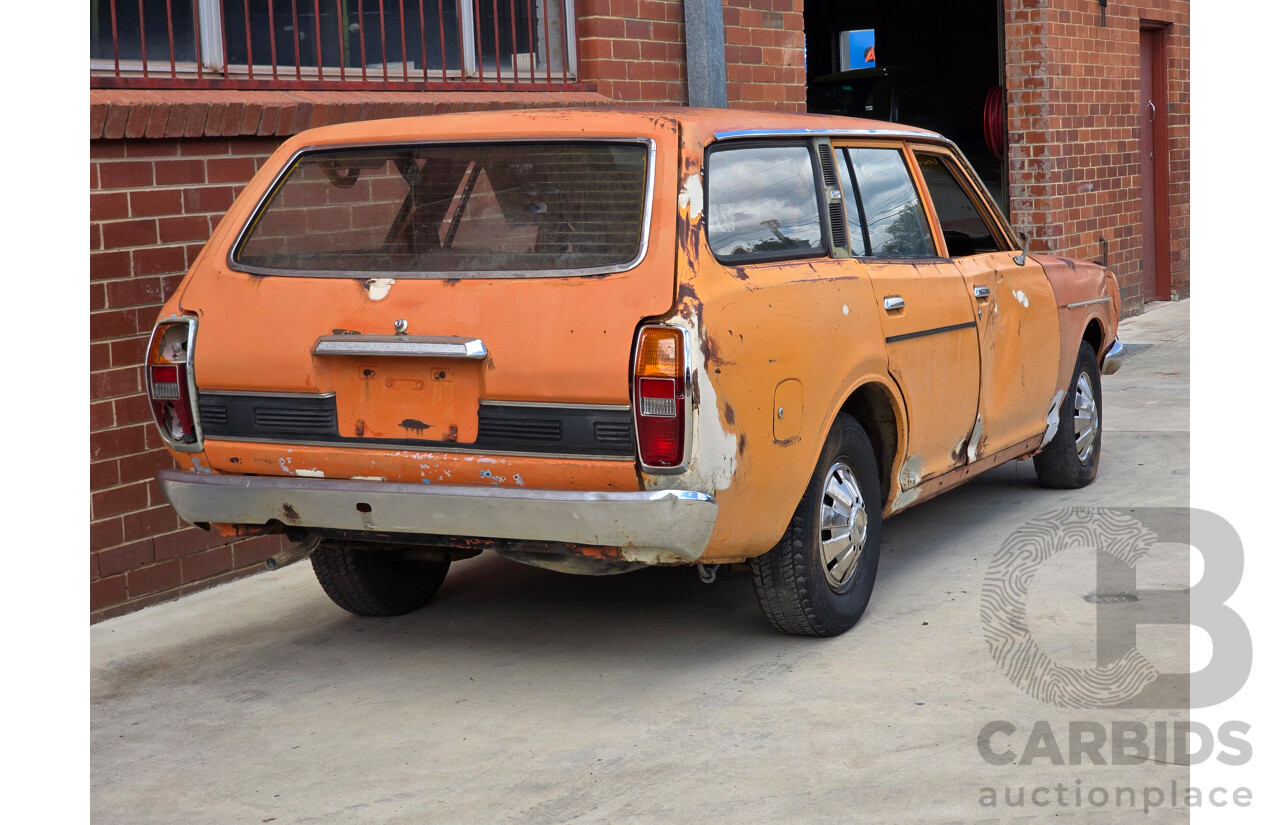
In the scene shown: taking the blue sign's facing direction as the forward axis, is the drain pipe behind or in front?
in front

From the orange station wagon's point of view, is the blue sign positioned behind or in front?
in front

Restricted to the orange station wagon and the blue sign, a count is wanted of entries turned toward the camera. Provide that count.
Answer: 1

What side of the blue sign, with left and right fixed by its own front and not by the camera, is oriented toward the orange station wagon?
front

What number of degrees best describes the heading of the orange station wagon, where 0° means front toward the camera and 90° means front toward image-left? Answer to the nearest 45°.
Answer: approximately 225°

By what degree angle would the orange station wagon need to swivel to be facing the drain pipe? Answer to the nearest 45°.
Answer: approximately 45° to its left

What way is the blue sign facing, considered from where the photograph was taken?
facing the viewer
